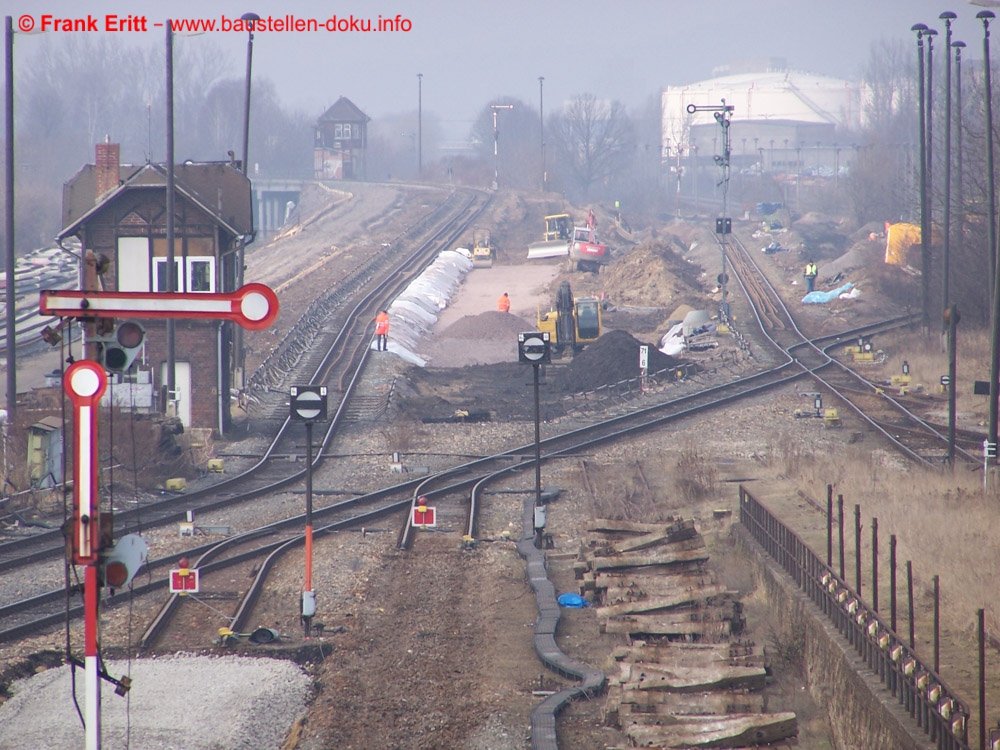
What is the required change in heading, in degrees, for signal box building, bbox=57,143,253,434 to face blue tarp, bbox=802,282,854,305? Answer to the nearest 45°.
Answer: approximately 135° to its left

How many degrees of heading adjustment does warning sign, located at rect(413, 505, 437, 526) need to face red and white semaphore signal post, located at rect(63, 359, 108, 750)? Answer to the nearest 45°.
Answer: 0° — it already faces it

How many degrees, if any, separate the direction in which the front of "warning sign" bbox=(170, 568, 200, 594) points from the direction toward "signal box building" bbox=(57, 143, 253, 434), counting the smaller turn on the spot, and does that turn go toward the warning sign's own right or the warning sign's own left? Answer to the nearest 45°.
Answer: approximately 180°

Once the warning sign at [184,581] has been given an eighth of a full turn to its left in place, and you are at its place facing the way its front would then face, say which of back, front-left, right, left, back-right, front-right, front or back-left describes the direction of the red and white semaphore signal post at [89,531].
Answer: front-right

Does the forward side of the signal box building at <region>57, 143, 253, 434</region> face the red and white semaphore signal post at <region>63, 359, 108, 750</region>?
yes

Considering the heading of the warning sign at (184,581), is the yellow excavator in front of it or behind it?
behind

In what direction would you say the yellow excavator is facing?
toward the camera

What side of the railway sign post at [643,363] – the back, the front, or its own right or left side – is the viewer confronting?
front

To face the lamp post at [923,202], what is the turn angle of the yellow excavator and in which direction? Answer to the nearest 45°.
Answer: approximately 90° to its left

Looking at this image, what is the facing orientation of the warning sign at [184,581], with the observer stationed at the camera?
facing the viewer

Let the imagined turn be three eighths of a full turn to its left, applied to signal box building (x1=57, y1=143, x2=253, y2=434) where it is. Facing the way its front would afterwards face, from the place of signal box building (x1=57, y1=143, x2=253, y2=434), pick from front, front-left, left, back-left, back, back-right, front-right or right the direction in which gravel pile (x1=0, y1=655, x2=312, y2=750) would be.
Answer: back-right

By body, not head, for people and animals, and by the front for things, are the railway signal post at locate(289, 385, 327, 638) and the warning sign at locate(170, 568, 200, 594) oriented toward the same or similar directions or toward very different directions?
same or similar directions

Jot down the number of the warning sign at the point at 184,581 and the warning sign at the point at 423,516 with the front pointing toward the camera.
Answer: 2

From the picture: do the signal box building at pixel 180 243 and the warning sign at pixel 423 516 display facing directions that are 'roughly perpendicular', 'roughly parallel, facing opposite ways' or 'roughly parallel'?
roughly parallel
